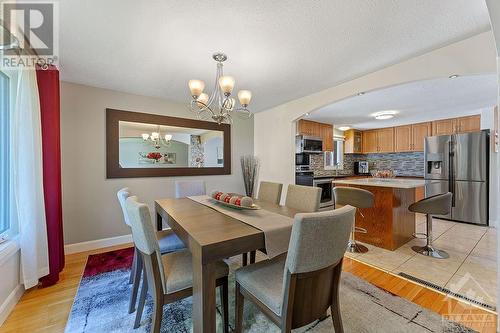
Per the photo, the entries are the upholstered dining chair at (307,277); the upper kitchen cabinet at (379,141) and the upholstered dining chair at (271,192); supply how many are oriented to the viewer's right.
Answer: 0

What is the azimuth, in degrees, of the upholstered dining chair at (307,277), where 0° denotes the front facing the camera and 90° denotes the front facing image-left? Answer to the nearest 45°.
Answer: approximately 135°

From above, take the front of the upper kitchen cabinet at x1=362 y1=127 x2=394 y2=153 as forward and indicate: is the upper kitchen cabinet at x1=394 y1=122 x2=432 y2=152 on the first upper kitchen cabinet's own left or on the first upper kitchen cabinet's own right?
on the first upper kitchen cabinet's own left

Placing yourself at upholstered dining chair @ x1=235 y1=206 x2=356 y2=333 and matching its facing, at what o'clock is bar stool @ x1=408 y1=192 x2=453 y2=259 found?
The bar stool is roughly at 3 o'clock from the upholstered dining chair.

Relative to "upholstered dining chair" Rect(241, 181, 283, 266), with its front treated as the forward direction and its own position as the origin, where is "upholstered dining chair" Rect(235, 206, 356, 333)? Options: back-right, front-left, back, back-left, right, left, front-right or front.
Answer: front-left

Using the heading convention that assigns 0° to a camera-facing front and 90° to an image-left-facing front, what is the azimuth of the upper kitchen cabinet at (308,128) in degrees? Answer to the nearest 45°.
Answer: approximately 315°

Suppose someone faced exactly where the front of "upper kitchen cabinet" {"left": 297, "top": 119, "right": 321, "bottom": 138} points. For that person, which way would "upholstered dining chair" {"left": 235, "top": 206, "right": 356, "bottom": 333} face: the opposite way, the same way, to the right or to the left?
the opposite way

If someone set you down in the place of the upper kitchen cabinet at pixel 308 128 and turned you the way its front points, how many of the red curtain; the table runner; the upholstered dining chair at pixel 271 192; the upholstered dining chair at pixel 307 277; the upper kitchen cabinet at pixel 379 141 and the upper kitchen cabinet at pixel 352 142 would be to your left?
2

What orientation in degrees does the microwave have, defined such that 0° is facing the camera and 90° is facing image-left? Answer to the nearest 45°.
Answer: approximately 315°

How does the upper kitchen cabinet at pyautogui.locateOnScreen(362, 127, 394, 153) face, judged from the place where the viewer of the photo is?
facing the viewer and to the left of the viewer

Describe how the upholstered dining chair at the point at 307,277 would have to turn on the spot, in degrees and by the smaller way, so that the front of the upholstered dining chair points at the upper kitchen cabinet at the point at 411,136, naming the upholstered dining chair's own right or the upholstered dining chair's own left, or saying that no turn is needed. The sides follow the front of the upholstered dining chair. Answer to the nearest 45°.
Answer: approximately 90° to the upholstered dining chair's own right

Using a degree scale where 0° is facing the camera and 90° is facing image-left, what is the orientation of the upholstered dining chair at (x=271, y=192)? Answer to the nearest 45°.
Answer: approximately 45°

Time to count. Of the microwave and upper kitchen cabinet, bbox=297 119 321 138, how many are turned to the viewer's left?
0
